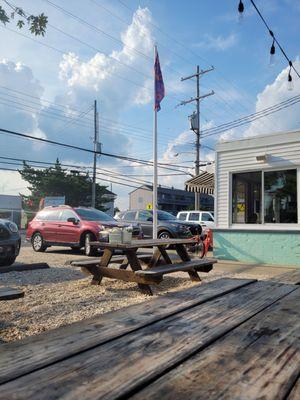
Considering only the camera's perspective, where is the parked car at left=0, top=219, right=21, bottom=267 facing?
facing the viewer and to the right of the viewer

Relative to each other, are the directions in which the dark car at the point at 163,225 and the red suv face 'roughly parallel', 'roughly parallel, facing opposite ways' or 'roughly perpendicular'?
roughly parallel

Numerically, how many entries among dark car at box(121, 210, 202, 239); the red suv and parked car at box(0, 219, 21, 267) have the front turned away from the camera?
0
